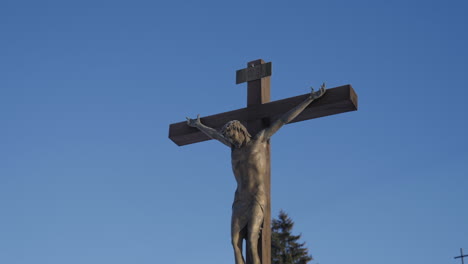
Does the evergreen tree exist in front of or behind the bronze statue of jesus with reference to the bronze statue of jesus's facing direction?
behind

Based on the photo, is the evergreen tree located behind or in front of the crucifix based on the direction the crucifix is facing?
behind

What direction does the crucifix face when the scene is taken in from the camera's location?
facing the viewer and to the left of the viewer

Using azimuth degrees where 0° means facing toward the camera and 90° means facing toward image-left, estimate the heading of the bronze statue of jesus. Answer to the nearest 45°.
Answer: approximately 45°
